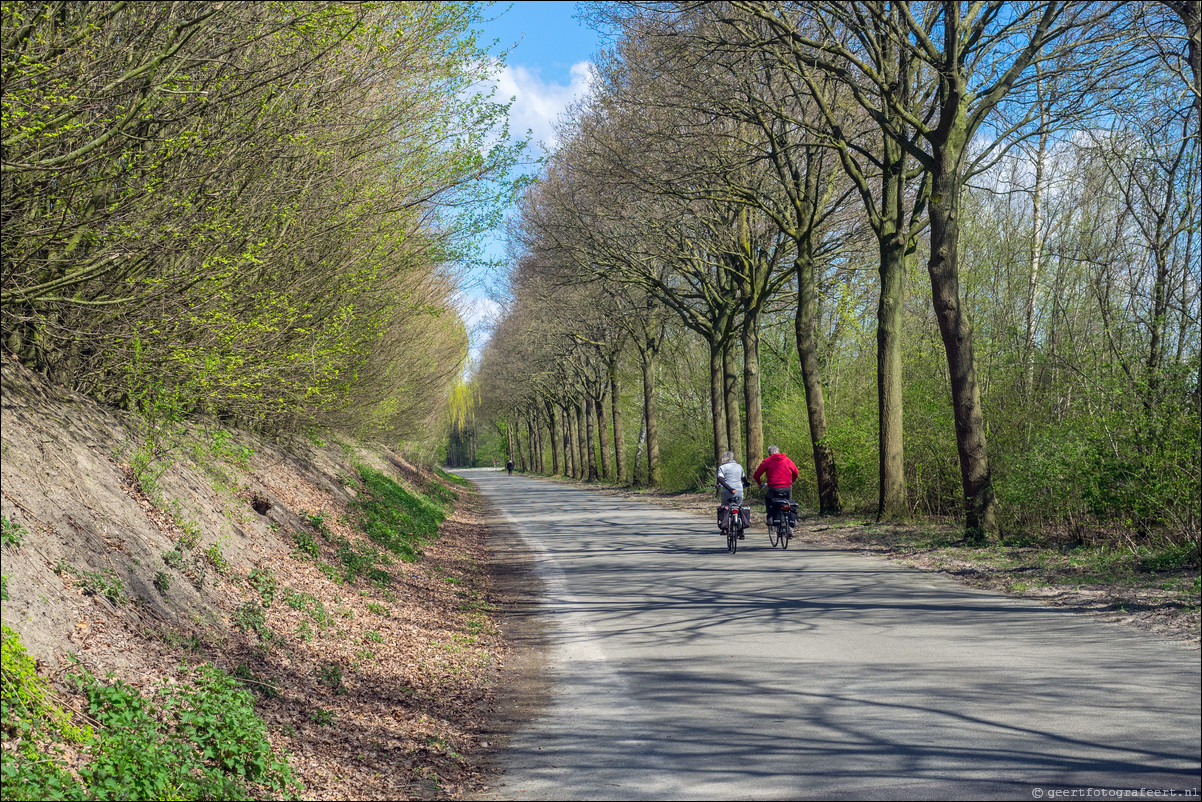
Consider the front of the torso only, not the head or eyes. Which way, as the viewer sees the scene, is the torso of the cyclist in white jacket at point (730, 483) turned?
away from the camera

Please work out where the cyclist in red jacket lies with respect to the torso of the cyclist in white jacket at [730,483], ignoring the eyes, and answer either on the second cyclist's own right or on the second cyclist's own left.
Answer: on the second cyclist's own right

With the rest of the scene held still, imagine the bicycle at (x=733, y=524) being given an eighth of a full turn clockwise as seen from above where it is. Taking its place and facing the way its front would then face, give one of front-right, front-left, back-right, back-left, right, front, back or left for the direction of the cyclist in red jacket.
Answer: front

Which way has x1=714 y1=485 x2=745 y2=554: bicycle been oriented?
away from the camera
